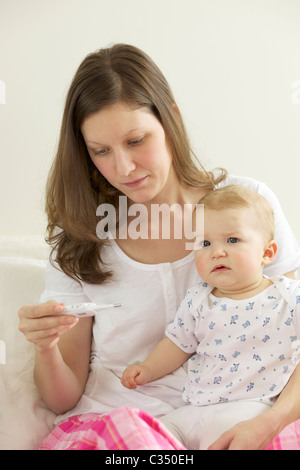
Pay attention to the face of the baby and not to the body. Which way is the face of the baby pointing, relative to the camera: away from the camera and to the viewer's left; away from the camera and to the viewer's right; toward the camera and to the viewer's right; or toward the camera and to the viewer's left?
toward the camera and to the viewer's left

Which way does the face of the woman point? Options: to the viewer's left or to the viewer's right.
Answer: to the viewer's left

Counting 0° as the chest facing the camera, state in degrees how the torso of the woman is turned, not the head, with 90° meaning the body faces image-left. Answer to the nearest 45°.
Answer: approximately 0°

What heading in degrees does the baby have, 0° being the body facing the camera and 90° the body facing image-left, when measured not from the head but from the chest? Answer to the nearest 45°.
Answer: approximately 45°
